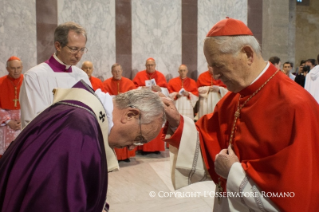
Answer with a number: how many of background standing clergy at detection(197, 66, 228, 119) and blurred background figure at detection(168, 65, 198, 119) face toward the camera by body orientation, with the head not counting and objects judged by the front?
2

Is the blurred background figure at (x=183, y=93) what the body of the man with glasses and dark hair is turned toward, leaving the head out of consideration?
no

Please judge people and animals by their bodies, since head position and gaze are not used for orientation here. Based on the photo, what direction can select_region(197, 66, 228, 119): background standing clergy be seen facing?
toward the camera

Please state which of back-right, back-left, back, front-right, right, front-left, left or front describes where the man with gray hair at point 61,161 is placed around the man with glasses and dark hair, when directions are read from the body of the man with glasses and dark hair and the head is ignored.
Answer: front-right

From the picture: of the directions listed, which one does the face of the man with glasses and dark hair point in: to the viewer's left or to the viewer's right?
to the viewer's right

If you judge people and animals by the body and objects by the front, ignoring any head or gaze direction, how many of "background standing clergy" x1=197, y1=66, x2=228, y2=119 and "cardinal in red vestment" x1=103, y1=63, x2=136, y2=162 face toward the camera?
2

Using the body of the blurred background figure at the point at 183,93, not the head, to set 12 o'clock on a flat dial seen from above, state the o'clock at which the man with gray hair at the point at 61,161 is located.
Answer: The man with gray hair is roughly at 12 o'clock from the blurred background figure.

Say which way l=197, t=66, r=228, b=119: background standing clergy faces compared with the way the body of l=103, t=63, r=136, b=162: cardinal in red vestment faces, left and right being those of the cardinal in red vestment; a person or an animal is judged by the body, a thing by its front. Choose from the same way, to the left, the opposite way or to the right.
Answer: the same way

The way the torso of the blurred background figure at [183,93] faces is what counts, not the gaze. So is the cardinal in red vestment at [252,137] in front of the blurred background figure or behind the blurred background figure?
in front

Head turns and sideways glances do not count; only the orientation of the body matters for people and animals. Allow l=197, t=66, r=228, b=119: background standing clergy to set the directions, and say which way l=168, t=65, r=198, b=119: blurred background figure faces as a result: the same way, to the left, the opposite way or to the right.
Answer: the same way
